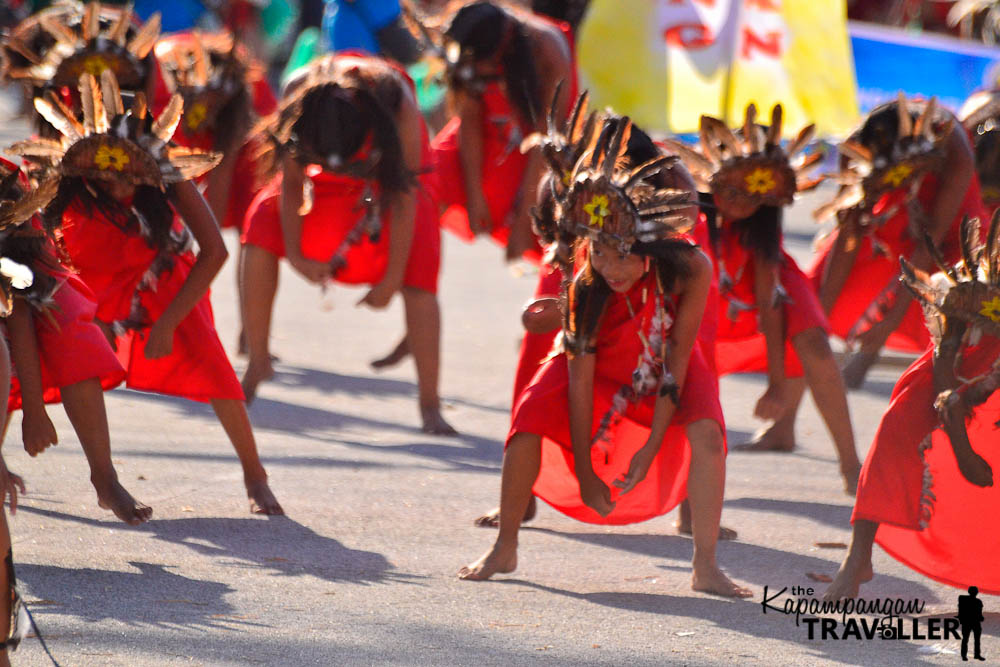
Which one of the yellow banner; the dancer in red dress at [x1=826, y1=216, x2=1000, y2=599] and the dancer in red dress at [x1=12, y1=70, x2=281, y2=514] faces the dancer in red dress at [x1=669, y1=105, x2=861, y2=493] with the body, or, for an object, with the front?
the yellow banner

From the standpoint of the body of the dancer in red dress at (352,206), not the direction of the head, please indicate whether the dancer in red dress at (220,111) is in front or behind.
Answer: behind

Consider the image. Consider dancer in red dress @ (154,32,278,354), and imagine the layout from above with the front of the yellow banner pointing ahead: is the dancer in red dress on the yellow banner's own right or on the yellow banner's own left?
on the yellow banner's own right

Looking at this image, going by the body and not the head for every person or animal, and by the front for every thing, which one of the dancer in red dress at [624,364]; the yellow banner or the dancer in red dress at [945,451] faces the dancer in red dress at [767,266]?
the yellow banner

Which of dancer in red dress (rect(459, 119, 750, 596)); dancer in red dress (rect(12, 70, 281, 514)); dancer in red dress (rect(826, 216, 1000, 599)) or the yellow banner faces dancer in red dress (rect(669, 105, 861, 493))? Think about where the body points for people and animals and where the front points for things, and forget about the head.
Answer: the yellow banner

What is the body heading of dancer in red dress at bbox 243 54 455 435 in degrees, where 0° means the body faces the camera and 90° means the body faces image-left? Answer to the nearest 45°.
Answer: approximately 0°

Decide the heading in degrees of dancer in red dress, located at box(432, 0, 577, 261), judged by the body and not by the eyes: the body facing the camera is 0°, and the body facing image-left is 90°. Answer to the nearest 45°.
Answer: approximately 45°

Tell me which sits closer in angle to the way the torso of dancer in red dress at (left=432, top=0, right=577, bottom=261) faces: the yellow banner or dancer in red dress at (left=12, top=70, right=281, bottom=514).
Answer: the dancer in red dress

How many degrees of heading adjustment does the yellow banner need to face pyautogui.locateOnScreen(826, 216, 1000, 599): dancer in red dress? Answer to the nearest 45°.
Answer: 0° — it already faces them
